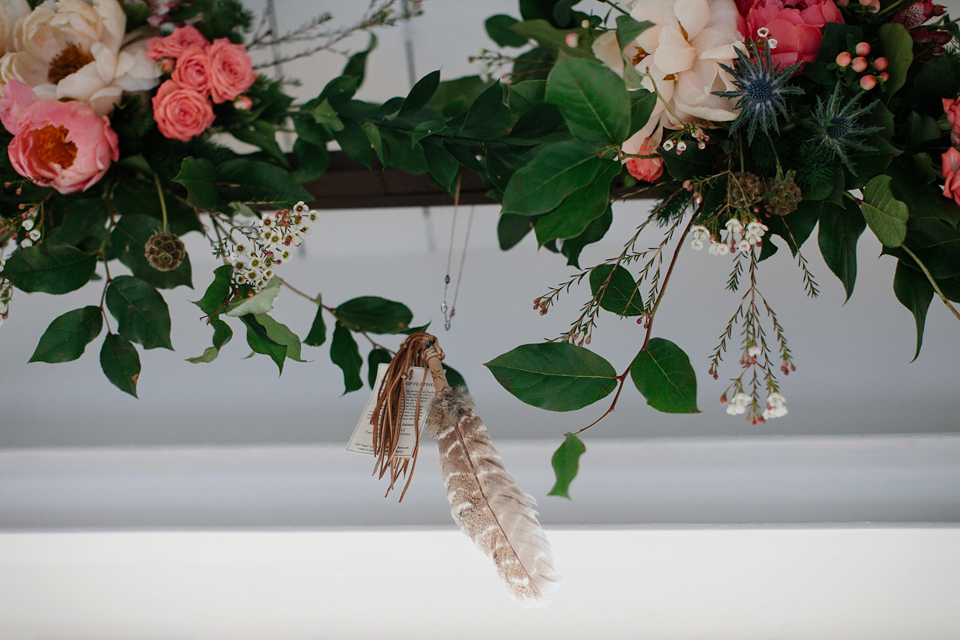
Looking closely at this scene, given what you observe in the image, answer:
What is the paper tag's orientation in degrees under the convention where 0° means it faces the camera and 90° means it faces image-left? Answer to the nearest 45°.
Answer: approximately 0°
